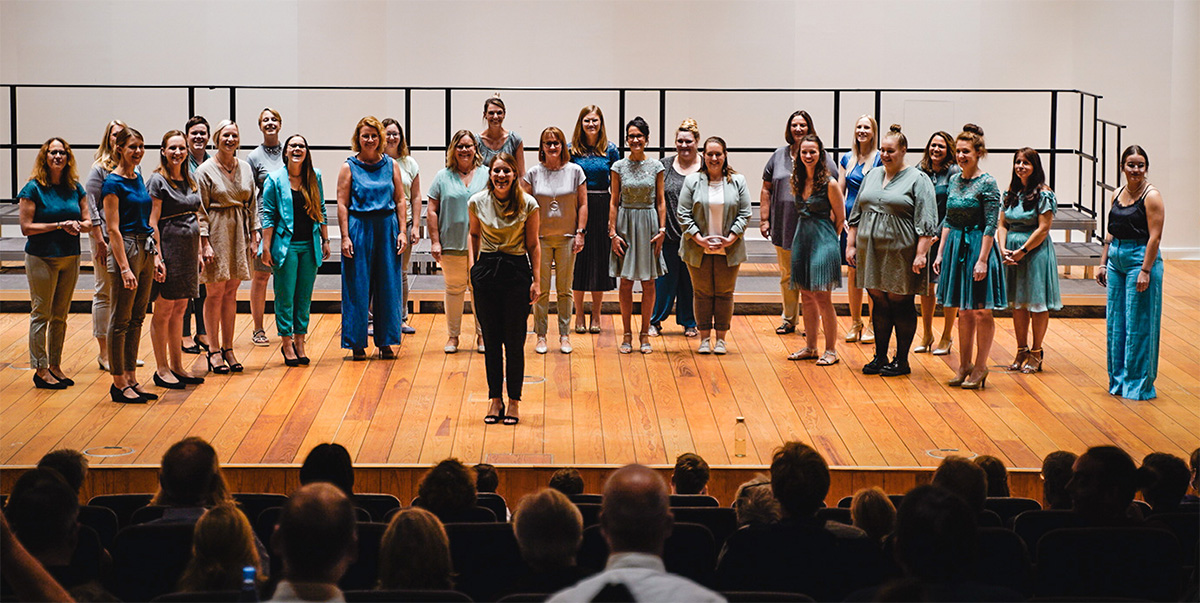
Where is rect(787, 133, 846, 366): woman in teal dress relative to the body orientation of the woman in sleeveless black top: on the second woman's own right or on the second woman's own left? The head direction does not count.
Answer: on the second woman's own right

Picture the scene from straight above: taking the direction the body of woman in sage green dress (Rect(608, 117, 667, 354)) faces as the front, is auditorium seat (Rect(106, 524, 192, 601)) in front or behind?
in front

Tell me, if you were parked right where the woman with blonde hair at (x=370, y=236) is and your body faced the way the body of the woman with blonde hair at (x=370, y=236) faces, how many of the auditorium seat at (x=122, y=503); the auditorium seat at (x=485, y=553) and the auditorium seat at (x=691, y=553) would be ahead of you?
3

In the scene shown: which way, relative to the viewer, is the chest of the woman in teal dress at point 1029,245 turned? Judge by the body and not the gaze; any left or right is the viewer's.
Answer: facing the viewer and to the left of the viewer

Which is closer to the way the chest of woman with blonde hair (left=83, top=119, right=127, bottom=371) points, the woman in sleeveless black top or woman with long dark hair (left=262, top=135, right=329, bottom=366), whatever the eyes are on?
the woman in sleeveless black top

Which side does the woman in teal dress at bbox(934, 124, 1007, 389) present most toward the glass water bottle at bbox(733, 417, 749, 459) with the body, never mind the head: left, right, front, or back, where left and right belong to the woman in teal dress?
front

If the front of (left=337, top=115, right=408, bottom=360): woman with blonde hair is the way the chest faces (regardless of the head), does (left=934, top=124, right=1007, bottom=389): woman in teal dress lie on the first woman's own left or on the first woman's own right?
on the first woman's own left

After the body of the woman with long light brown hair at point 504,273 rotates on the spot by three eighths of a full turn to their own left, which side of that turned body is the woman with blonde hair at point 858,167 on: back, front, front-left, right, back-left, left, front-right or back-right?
front

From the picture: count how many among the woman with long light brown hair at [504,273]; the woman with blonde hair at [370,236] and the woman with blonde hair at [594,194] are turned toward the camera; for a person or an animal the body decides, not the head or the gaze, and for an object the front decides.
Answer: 3
